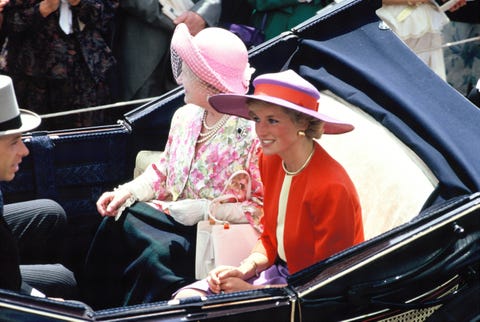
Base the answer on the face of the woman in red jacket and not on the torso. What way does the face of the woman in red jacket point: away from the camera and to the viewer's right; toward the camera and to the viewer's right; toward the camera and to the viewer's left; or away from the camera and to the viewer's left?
toward the camera and to the viewer's left

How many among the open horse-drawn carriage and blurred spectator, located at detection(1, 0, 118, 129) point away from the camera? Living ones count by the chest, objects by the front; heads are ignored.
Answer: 0

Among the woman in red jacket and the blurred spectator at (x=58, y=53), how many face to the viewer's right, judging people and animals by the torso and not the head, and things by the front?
0

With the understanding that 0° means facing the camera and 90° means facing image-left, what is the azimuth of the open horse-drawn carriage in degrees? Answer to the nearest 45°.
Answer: approximately 45°

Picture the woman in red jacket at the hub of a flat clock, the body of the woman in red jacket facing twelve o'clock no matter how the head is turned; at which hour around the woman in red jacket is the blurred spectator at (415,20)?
The blurred spectator is roughly at 5 o'clock from the woman in red jacket.

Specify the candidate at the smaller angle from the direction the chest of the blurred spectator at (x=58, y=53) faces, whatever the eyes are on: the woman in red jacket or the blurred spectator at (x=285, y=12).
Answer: the woman in red jacket

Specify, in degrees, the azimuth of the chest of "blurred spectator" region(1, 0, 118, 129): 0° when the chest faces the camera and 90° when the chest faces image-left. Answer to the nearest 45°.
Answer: approximately 0°

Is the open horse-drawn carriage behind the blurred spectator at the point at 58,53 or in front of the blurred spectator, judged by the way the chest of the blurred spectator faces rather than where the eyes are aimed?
in front

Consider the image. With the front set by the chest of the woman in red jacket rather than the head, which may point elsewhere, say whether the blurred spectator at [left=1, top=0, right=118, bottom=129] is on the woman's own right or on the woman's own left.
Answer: on the woman's own right

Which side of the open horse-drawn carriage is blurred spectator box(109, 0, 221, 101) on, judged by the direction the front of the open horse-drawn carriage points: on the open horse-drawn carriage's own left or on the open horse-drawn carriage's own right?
on the open horse-drawn carriage's own right

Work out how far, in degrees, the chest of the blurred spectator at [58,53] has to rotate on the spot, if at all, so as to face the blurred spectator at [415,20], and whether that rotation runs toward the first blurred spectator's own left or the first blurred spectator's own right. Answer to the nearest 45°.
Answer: approximately 90° to the first blurred spectator's own left
